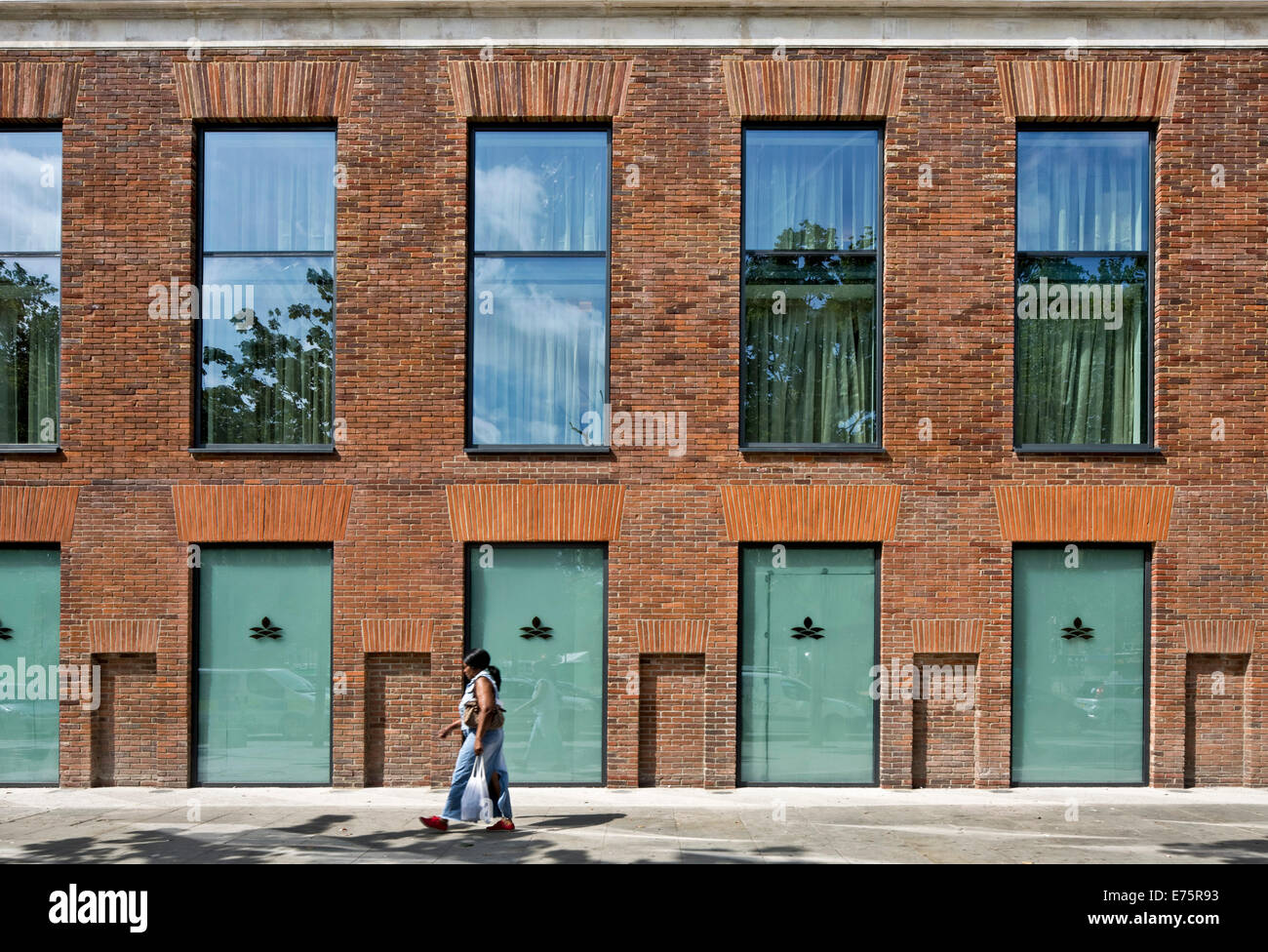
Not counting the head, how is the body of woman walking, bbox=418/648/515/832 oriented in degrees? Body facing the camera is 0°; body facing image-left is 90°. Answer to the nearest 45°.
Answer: approximately 90°

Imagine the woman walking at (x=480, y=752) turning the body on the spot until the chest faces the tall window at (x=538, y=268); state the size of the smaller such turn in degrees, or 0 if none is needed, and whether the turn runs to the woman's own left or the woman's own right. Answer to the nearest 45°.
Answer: approximately 90° to the woman's own right

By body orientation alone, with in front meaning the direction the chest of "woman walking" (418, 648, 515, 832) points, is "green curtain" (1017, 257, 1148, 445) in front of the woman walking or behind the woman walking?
behind

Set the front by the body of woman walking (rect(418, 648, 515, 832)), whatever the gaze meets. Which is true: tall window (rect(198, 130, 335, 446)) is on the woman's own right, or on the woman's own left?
on the woman's own right

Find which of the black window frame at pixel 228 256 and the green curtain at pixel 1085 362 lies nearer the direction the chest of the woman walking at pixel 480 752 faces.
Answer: the black window frame
